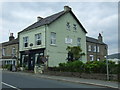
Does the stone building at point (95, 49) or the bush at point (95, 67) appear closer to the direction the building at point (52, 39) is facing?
the bush

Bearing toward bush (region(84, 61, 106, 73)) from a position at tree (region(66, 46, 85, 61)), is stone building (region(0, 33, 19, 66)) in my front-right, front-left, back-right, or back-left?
back-right

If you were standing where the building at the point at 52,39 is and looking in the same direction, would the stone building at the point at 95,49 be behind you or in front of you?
behind

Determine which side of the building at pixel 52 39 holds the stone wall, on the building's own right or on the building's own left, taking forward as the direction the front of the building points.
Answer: on the building's own left

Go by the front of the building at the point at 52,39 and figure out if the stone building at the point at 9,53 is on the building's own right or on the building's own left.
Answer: on the building's own right

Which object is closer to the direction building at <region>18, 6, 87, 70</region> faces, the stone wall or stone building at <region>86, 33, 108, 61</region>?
the stone wall
